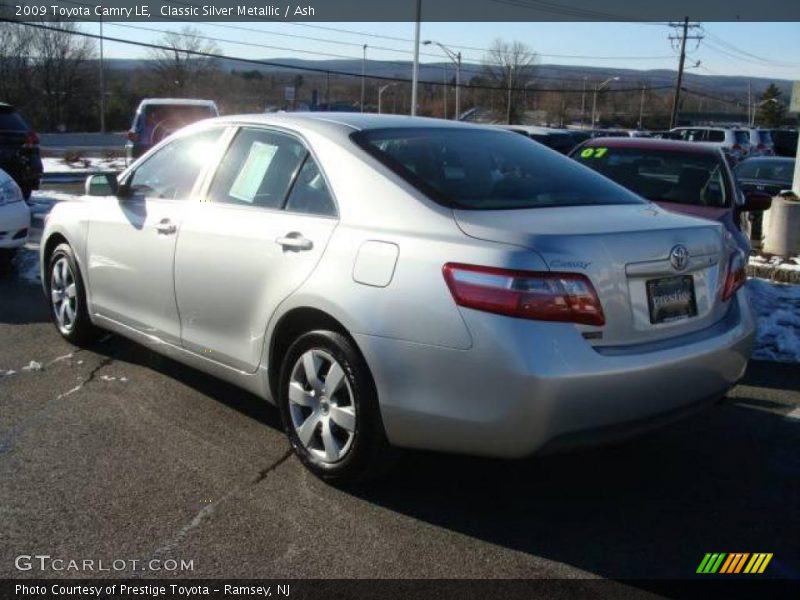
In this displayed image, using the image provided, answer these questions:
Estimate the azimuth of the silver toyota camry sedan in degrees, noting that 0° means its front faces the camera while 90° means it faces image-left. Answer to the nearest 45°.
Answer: approximately 135°

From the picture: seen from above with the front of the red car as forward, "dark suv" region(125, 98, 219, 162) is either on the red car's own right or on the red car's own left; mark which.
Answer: on the red car's own right

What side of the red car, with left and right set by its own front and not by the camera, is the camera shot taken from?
front

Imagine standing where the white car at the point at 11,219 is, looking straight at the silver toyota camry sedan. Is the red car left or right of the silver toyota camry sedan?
left

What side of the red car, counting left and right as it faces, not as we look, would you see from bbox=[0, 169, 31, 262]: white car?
right

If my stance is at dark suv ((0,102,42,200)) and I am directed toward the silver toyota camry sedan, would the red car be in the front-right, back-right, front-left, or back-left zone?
front-left

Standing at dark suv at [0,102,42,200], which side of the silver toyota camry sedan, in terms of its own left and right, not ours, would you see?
front

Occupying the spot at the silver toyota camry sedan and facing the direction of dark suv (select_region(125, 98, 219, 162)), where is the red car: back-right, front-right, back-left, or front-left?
front-right

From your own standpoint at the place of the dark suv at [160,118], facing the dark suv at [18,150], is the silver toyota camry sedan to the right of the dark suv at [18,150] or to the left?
left

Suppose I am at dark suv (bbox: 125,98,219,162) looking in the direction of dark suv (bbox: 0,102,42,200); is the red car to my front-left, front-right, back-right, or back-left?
front-left

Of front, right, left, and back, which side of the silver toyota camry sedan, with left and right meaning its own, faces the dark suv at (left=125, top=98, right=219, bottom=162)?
front

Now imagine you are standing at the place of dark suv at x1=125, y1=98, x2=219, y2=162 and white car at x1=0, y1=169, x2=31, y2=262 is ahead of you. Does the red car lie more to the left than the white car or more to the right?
left

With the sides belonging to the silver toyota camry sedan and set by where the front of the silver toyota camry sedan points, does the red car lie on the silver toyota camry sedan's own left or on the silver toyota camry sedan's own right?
on the silver toyota camry sedan's own right
